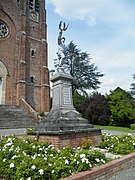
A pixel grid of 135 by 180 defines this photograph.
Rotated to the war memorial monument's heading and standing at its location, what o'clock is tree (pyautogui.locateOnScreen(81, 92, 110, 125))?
The tree is roughly at 8 o'clock from the war memorial monument.

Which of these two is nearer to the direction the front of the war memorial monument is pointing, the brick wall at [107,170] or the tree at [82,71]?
the brick wall

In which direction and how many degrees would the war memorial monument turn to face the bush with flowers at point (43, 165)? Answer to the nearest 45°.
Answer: approximately 45° to its right

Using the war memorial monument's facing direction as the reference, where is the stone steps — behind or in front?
behind

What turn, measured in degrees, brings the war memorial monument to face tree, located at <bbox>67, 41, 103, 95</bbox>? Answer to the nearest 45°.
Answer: approximately 135° to its left

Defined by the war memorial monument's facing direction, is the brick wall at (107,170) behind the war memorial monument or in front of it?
in front

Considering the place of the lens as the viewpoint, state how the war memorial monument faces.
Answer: facing the viewer and to the right of the viewer

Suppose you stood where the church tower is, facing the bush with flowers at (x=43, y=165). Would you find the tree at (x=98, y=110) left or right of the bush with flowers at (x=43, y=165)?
left
